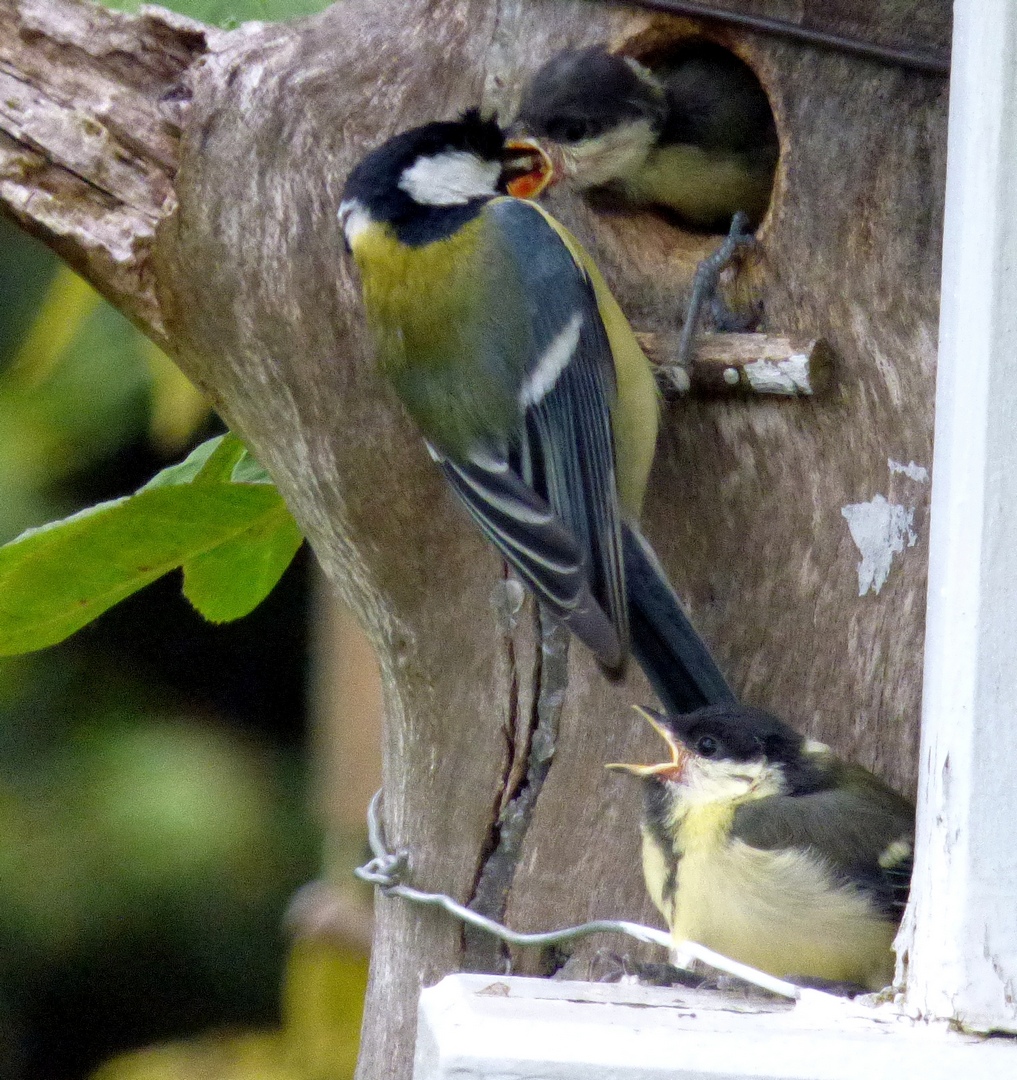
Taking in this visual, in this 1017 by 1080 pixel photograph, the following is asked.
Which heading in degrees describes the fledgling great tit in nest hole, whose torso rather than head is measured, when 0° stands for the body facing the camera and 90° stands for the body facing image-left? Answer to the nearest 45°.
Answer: approximately 90°

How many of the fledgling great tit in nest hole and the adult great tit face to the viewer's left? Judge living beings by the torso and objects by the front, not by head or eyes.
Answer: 1

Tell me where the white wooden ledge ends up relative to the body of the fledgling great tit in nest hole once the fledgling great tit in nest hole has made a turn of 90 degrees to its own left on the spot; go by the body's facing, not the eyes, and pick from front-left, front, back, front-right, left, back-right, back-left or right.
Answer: front

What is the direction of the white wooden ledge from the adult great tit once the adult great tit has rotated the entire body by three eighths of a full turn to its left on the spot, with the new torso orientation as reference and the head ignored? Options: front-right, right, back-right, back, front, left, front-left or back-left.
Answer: left

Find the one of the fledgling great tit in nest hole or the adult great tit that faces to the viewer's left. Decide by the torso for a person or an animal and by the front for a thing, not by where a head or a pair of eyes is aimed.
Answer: the fledgling great tit in nest hole

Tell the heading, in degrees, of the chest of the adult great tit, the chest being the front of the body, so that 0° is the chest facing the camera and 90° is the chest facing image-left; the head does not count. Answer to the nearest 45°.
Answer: approximately 225°
